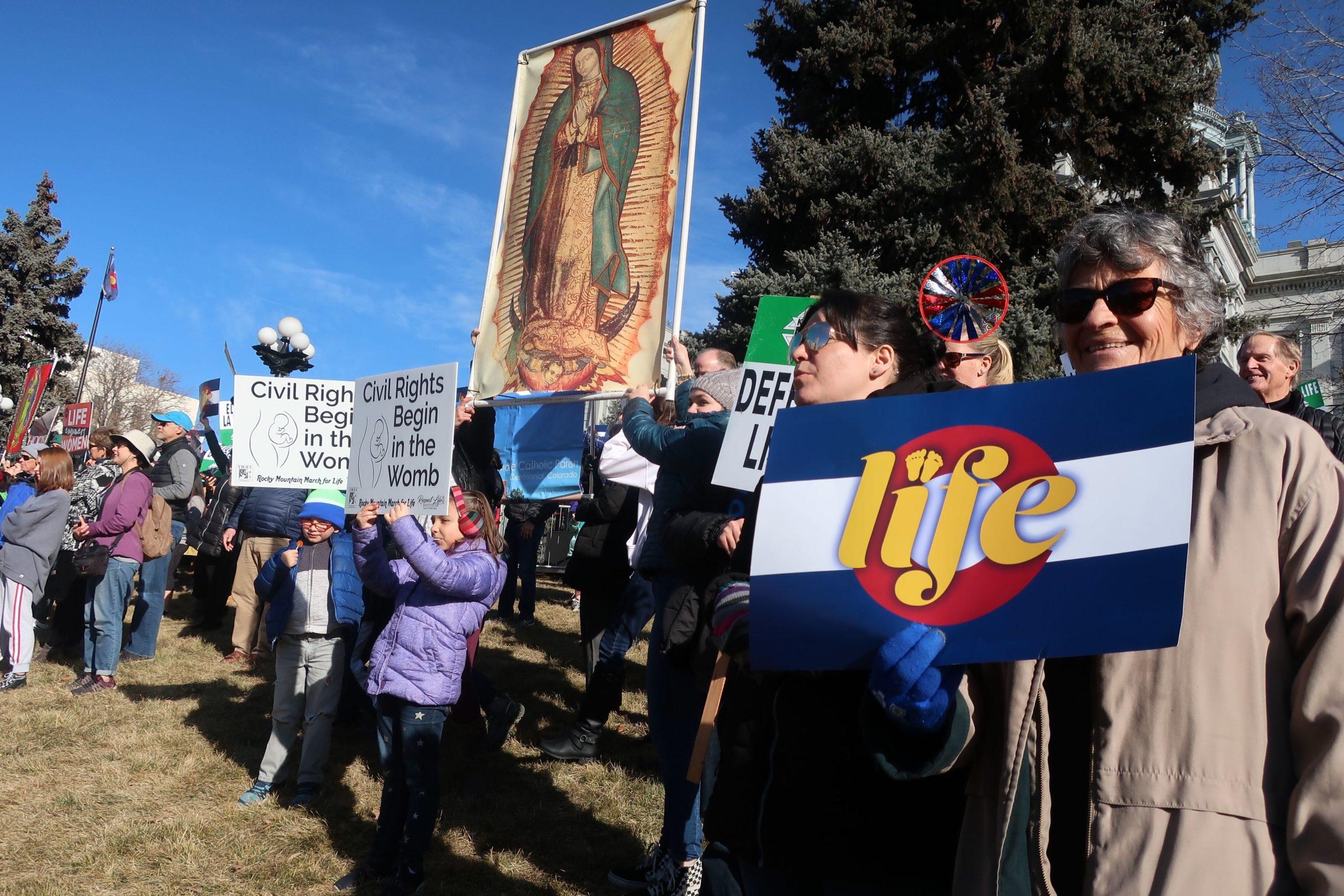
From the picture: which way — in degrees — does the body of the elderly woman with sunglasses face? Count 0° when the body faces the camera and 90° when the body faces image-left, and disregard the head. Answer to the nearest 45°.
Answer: approximately 45°

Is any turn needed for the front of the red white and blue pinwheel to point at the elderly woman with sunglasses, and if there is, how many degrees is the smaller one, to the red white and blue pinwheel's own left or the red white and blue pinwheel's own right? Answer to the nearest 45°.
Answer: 0° — it already faces them

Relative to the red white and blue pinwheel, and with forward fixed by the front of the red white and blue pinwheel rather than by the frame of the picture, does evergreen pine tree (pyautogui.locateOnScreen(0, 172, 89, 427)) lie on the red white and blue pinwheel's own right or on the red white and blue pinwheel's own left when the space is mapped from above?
on the red white and blue pinwheel's own right

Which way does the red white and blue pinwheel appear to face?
toward the camera

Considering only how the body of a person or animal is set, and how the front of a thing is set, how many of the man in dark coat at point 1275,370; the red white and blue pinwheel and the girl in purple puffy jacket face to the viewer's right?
0

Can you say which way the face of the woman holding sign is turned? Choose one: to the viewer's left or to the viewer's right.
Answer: to the viewer's left

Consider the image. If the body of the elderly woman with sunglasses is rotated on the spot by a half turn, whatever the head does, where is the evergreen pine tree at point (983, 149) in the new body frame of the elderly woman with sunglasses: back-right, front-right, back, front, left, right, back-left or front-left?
front-left

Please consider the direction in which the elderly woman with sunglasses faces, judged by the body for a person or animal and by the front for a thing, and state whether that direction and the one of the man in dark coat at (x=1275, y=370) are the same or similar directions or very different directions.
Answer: same or similar directions
